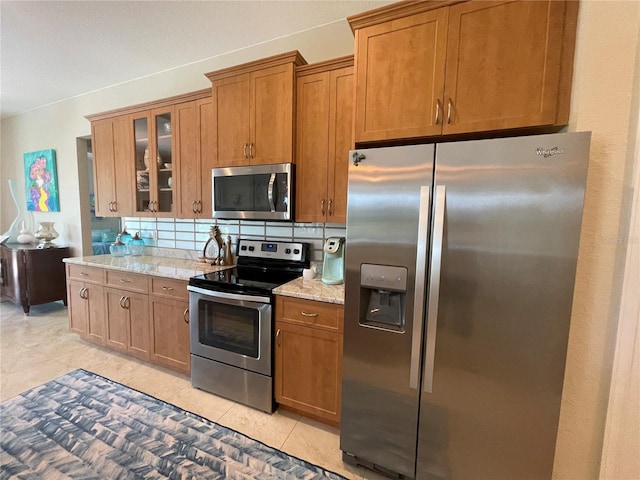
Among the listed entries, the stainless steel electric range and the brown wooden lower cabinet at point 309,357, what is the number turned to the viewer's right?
0

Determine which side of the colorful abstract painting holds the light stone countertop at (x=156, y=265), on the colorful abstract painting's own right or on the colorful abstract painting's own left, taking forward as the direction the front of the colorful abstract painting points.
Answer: on the colorful abstract painting's own left

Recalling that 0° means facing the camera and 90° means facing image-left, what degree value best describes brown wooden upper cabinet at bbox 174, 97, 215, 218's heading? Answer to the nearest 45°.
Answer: approximately 45°

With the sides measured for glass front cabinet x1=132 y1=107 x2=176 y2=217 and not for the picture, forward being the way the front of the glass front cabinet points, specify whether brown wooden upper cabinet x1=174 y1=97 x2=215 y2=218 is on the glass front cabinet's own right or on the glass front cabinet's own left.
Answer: on the glass front cabinet's own left

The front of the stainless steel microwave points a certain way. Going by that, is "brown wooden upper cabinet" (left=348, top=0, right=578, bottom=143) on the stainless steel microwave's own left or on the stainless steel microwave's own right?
on the stainless steel microwave's own left

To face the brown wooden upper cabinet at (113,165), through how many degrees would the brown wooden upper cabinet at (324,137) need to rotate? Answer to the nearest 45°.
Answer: approximately 45° to its right

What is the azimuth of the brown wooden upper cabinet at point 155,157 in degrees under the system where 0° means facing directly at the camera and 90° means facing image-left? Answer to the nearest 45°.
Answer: approximately 45°

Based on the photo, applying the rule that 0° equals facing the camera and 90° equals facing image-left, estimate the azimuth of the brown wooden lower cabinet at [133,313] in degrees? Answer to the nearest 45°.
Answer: approximately 45°

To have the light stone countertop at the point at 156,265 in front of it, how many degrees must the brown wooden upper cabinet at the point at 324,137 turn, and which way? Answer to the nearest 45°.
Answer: approximately 45° to its right

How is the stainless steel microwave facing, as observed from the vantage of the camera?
facing the viewer and to the left of the viewer

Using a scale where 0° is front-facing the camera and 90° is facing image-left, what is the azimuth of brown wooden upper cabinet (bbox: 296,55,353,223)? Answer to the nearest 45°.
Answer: approximately 45°
